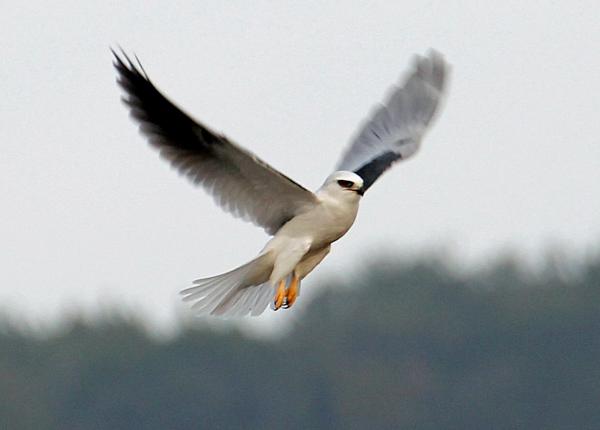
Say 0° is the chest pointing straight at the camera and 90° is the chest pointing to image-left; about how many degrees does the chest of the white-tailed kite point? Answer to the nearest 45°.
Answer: approximately 315°
